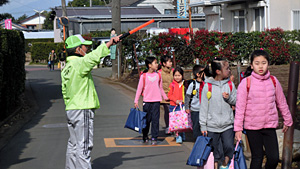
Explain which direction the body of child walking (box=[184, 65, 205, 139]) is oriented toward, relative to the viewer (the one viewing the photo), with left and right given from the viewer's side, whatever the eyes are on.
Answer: facing the viewer and to the right of the viewer

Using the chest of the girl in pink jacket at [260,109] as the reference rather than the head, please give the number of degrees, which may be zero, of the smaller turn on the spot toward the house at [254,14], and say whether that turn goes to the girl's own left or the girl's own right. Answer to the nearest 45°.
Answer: approximately 180°

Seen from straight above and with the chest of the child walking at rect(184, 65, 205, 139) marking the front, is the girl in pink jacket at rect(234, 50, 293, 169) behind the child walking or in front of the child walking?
in front

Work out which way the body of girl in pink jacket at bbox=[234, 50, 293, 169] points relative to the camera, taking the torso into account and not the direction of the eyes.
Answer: toward the camera

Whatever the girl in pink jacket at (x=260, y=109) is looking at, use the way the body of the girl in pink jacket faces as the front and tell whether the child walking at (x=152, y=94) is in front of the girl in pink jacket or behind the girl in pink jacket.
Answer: behind

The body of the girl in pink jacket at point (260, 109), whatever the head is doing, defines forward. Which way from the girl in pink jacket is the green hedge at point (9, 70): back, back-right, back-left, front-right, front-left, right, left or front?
back-right

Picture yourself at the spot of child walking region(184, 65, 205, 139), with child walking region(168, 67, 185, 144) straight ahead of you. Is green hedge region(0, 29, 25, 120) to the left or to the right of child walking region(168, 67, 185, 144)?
right

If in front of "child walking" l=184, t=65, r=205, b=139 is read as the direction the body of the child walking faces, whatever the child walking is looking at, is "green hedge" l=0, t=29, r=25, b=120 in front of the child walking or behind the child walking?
behind

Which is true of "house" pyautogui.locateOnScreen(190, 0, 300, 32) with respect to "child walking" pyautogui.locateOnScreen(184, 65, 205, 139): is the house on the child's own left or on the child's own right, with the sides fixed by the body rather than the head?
on the child's own left
